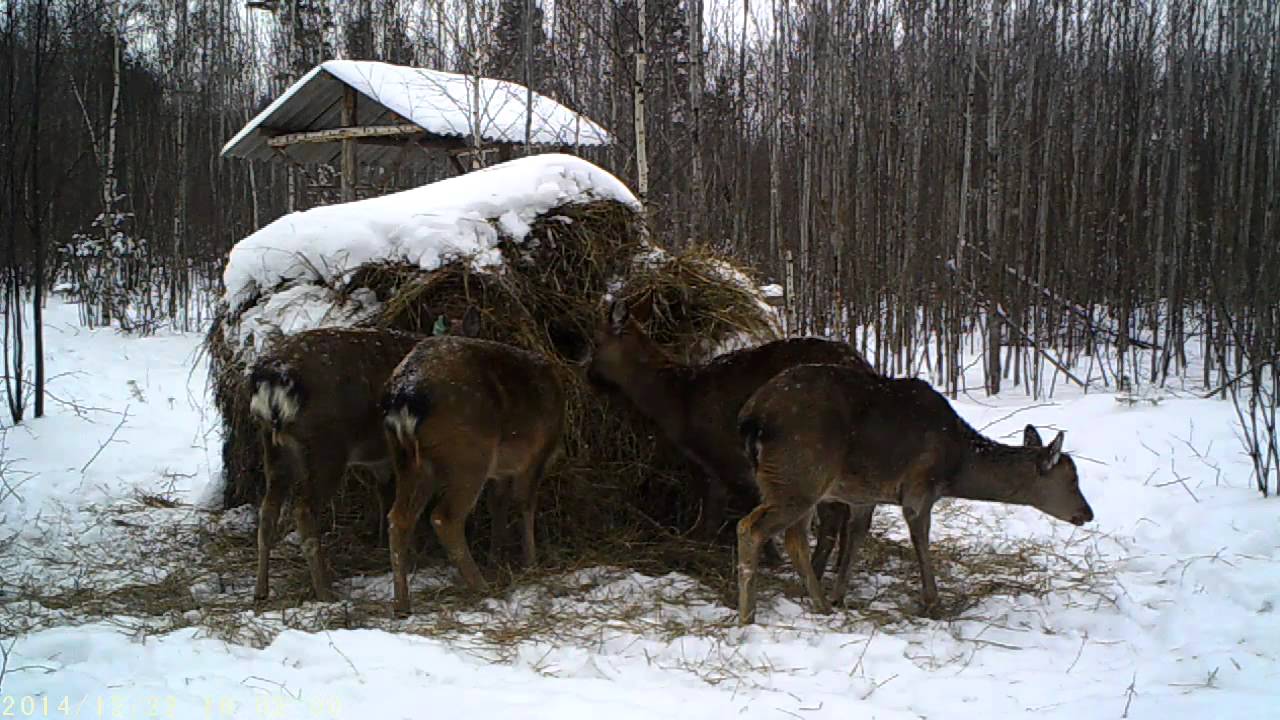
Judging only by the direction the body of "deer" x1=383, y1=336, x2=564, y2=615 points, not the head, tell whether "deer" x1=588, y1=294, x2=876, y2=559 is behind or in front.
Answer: in front

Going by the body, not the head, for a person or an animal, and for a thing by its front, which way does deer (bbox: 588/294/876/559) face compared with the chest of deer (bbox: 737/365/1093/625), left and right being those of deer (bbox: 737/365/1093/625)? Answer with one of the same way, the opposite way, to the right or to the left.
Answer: the opposite way

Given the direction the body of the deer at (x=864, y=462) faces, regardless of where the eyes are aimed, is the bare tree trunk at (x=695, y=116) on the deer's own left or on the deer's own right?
on the deer's own left

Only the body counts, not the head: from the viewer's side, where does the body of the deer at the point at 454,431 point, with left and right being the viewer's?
facing away from the viewer and to the right of the viewer

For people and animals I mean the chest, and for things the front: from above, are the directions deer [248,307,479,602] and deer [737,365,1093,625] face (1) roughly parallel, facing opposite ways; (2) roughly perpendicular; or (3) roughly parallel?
roughly perpendicular

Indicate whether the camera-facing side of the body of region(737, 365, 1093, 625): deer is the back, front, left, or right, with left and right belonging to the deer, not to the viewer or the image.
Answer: right

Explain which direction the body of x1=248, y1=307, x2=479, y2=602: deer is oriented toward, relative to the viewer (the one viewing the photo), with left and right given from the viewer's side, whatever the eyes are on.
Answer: facing away from the viewer and to the right of the viewer

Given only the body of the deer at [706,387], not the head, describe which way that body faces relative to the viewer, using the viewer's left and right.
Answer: facing to the left of the viewer

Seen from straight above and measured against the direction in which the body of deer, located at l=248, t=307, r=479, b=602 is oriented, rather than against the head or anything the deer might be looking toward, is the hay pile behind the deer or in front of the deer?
in front

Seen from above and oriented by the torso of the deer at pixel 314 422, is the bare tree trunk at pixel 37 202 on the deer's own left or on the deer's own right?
on the deer's own left

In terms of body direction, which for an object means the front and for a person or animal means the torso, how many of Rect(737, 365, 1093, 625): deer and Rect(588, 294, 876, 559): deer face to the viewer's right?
1

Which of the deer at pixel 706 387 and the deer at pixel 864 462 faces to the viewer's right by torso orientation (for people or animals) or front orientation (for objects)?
the deer at pixel 864 462
